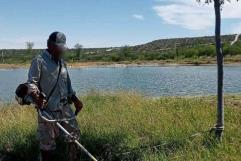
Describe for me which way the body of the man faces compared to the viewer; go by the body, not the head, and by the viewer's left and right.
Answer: facing the viewer and to the right of the viewer

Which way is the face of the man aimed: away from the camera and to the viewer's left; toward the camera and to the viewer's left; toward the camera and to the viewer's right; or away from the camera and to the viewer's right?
toward the camera and to the viewer's right
